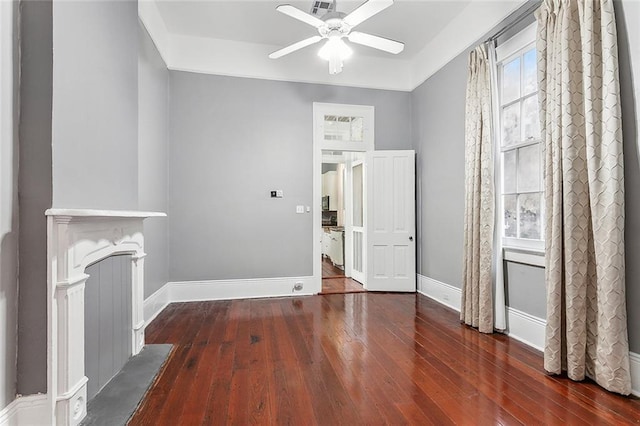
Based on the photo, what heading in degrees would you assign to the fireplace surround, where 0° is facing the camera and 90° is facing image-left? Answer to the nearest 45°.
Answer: approximately 315°

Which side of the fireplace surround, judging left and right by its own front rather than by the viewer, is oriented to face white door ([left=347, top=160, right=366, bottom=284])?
left

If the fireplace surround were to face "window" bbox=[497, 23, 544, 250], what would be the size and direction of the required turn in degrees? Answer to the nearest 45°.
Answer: approximately 45° to its left

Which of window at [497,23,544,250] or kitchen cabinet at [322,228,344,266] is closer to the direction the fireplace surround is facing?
the window

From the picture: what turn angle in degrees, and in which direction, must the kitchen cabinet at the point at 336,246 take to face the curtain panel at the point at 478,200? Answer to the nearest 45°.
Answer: approximately 45° to its left

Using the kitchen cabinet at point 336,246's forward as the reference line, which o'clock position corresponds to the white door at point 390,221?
The white door is roughly at 10 o'clock from the kitchen cabinet.

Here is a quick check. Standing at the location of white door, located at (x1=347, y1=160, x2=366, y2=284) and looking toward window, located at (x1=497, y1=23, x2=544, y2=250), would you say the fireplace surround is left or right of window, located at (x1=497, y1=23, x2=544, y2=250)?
right

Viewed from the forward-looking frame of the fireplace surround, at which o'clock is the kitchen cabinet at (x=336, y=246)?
The kitchen cabinet is roughly at 9 o'clock from the fireplace surround.
